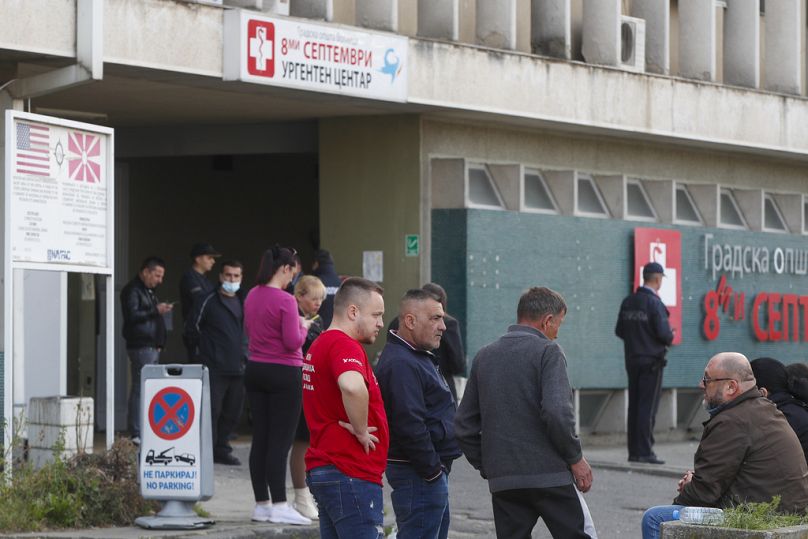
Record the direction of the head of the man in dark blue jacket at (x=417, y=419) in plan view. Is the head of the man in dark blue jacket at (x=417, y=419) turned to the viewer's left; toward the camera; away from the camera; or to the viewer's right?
to the viewer's right

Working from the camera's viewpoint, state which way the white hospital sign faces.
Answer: facing the viewer and to the right of the viewer

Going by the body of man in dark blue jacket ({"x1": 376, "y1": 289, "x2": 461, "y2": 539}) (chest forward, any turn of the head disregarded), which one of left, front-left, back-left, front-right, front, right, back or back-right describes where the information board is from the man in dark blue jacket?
back-left

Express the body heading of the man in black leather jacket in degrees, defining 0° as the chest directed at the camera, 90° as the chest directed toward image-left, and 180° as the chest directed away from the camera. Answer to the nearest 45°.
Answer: approximately 270°

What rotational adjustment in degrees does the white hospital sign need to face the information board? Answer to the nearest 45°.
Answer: approximately 90° to its right

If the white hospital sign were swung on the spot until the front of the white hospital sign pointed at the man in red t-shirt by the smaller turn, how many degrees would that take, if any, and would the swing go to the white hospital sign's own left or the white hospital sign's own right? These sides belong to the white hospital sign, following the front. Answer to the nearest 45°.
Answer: approximately 45° to the white hospital sign's own right

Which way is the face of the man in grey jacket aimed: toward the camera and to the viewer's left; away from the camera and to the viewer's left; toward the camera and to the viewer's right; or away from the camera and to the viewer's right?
away from the camera and to the viewer's right

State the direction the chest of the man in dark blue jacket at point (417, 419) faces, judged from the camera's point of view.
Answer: to the viewer's right

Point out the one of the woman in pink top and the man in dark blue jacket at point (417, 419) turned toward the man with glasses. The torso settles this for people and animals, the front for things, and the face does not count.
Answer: the man in dark blue jacket

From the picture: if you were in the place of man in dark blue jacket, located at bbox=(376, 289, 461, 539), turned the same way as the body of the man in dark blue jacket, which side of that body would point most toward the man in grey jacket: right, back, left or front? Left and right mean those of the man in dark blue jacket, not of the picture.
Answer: front

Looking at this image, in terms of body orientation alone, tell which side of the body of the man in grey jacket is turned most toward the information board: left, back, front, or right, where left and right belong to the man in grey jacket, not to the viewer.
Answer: left

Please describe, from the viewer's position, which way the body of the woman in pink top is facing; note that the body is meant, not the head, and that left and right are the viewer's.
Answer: facing away from the viewer and to the right of the viewer

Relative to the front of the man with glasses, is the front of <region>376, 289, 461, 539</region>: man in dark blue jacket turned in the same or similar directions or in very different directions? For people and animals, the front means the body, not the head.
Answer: very different directions

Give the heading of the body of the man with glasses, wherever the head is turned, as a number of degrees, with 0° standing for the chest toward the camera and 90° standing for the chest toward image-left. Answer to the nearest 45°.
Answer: approximately 90°
